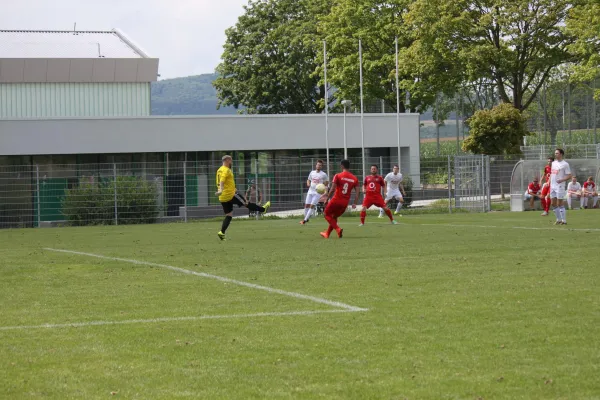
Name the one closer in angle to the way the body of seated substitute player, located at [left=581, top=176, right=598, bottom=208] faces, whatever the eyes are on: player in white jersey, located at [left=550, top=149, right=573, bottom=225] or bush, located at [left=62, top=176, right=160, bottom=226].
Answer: the player in white jersey

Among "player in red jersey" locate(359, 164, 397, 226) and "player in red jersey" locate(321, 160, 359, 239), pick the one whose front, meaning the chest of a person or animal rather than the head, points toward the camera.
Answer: "player in red jersey" locate(359, 164, 397, 226)

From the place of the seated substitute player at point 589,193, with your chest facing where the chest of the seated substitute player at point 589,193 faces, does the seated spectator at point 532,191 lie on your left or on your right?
on your right

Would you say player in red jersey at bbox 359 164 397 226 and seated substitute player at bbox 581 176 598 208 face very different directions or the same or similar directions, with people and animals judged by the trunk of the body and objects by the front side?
same or similar directions

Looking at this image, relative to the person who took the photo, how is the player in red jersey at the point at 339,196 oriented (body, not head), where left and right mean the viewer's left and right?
facing away from the viewer

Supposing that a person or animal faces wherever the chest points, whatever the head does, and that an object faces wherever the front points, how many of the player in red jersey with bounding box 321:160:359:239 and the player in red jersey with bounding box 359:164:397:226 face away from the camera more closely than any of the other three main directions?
1

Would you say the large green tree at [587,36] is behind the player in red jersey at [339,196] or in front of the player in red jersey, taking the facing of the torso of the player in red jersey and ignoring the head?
in front

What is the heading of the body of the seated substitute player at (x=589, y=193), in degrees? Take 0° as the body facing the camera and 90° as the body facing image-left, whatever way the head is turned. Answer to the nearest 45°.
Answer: approximately 0°

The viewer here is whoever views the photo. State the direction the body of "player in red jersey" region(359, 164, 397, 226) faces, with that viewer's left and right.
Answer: facing the viewer

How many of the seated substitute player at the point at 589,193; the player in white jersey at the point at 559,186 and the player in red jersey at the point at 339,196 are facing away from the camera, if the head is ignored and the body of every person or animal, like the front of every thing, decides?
1

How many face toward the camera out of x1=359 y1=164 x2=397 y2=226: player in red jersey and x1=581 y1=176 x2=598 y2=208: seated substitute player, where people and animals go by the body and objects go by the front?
2
